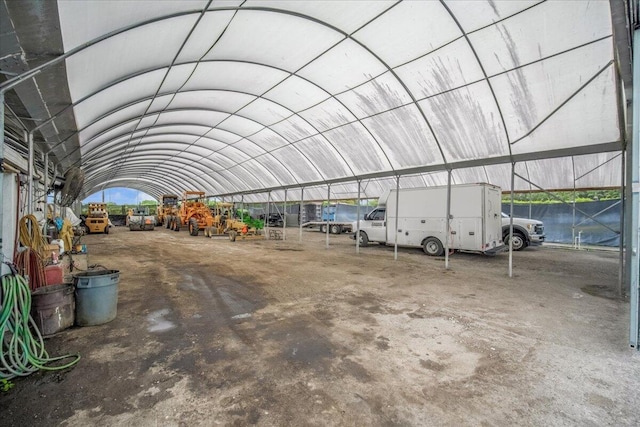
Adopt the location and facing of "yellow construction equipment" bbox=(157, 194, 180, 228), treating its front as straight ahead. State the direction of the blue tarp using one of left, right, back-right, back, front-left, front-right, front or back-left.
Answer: left

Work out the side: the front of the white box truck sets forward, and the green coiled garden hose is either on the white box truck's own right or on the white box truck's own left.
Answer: on the white box truck's own left

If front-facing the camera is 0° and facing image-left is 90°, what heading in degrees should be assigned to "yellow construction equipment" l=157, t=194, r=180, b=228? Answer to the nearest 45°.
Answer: approximately 45°

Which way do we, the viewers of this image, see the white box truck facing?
facing away from the viewer and to the left of the viewer

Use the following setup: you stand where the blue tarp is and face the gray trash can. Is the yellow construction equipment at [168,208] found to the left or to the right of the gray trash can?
right

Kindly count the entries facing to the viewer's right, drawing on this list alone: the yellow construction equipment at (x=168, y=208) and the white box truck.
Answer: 0
